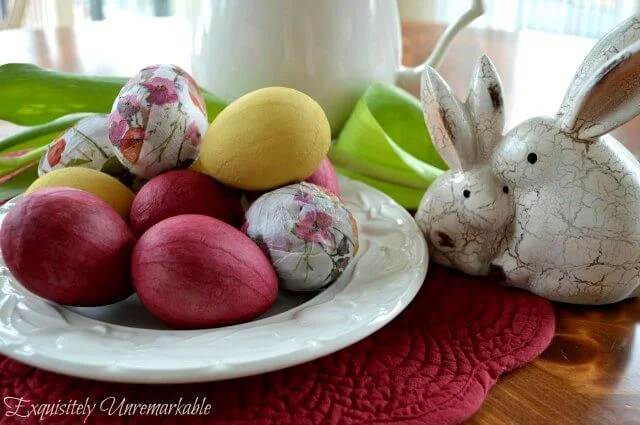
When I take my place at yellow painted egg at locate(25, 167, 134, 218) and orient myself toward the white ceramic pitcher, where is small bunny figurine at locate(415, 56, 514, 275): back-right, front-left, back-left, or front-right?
front-right

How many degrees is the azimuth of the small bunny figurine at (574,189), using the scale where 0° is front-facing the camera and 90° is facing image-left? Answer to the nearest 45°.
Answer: approximately 90°

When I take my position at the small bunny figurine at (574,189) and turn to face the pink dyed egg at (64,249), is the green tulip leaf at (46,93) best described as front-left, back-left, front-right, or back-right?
front-right

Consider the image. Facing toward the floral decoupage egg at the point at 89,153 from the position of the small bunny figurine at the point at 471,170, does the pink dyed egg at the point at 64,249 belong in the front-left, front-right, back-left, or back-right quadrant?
front-left

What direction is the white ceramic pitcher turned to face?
to the viewer's left
